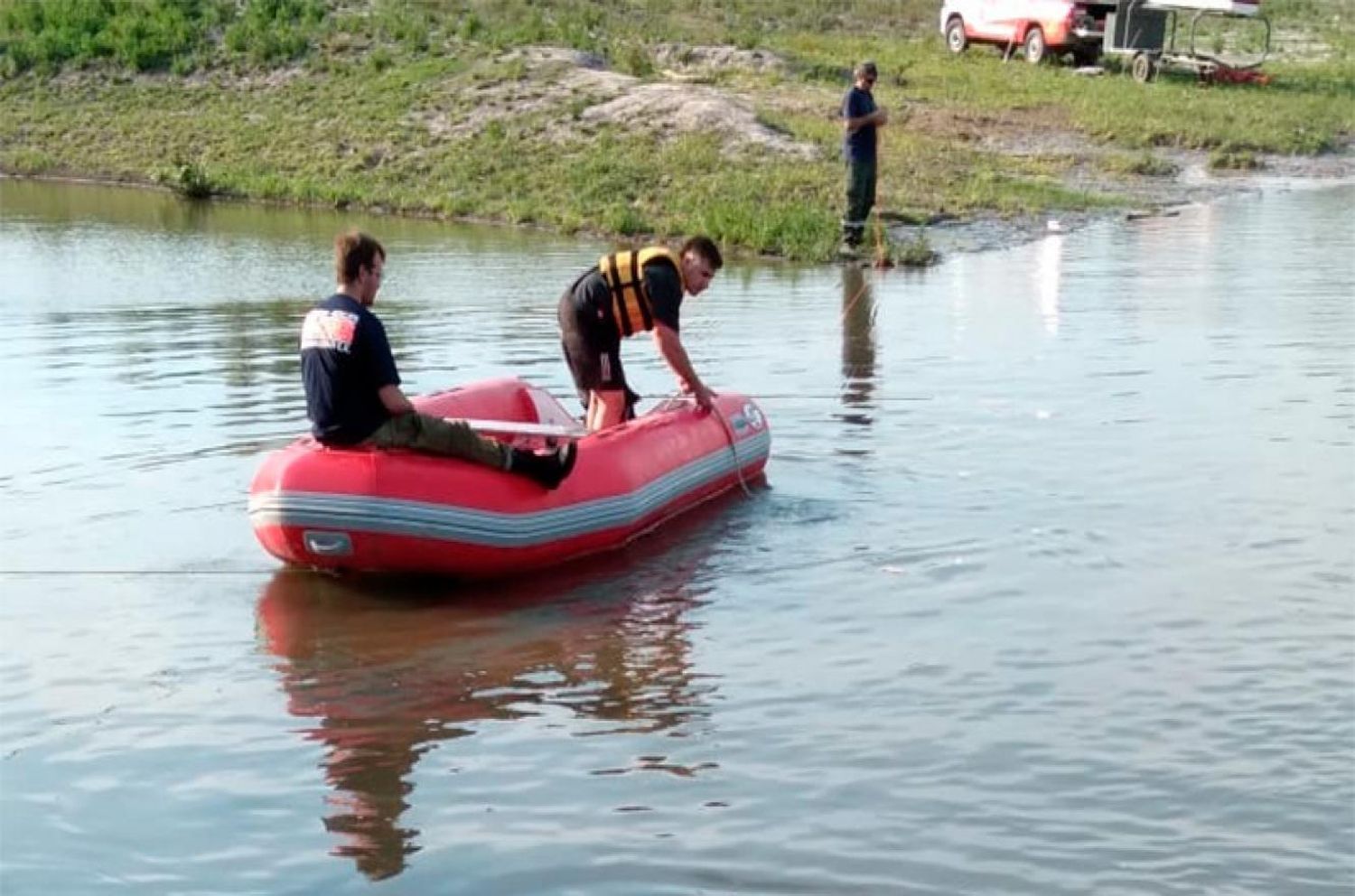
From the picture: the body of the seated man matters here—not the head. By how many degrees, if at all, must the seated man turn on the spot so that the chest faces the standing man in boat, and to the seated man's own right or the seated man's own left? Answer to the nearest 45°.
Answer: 0° — they already face them

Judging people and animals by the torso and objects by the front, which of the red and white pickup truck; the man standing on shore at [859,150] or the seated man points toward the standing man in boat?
the seated man

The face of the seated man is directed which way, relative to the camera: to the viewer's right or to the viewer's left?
to the viewer's right

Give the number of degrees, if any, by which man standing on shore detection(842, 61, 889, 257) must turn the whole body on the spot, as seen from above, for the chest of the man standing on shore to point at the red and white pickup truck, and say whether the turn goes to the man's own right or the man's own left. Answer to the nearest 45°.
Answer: approximately 90° to the man's own left

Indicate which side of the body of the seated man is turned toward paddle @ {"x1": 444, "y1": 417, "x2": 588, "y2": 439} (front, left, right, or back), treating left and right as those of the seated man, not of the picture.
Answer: front

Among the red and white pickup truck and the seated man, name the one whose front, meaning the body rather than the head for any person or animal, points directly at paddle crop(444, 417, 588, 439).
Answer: the seated man

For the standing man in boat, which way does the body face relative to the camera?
to the viewer's right

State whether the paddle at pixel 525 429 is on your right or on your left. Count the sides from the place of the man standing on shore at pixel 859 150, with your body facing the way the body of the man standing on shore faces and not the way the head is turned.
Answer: on your right

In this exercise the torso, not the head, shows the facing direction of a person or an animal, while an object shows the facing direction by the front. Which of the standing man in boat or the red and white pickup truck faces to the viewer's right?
the standing man in boat

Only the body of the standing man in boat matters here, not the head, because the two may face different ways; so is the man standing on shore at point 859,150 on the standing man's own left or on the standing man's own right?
on the standing man's own left

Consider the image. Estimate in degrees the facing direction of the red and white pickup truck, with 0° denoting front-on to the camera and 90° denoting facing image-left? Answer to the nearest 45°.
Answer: approximately 135°

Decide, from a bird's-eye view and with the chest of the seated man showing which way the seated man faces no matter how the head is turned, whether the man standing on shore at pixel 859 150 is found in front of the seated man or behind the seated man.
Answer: in front
